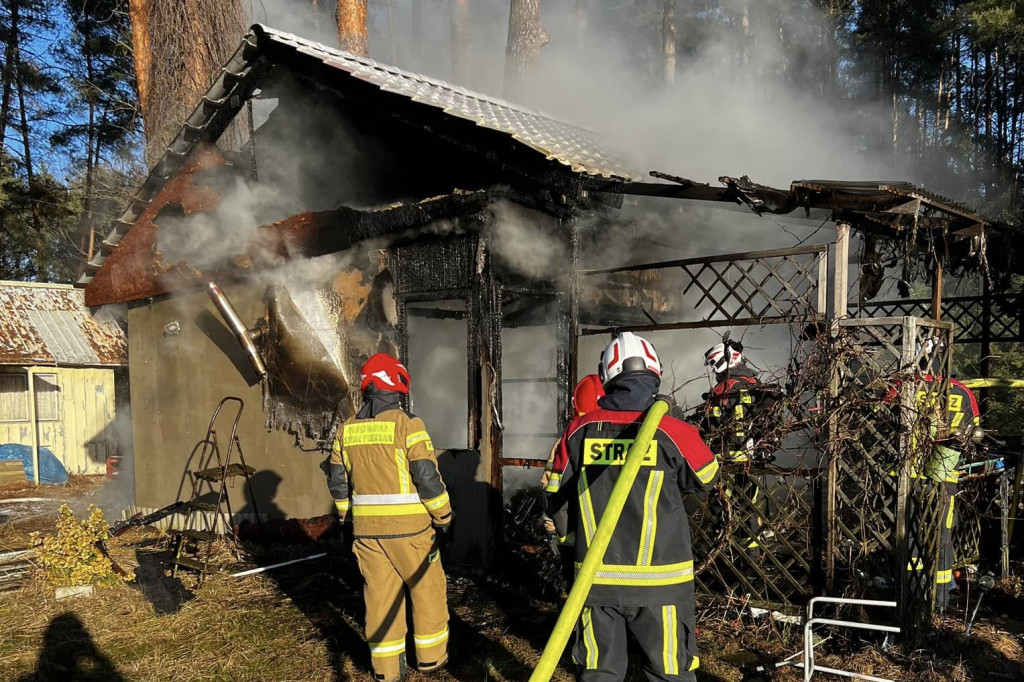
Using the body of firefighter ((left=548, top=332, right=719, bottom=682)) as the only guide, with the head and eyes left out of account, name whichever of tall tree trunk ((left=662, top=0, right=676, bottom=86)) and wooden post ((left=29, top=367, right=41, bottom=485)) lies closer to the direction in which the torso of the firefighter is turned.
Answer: the tall tree trunk

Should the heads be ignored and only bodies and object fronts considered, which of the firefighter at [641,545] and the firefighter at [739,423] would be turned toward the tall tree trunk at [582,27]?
the firefighter at [641,545]

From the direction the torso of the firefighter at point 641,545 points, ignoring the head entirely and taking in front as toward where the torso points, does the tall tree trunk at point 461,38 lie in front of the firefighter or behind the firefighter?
in front

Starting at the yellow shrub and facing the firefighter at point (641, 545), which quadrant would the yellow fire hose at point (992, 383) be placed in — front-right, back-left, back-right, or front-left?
front-left

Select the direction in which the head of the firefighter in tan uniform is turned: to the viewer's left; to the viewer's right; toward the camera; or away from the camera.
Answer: away from the camera

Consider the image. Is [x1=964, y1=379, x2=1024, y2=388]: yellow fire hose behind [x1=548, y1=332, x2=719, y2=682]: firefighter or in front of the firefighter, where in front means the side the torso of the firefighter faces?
in front

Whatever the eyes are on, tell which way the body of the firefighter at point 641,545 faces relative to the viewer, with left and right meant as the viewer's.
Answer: facing away from the viewer

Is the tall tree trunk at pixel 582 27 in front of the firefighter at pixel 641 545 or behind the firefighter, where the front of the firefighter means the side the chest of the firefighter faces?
in front

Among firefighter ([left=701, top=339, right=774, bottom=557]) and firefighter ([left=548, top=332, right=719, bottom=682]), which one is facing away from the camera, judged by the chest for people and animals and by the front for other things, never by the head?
firefighter ([left=548, top=332, right=719, bottom=682])

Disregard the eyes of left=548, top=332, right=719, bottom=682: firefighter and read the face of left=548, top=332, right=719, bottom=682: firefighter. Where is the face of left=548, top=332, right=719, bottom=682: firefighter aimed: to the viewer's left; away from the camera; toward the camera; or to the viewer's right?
away from the camera

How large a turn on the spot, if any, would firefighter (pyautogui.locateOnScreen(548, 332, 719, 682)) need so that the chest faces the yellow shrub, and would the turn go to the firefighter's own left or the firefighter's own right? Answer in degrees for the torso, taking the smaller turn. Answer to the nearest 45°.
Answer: approximately 45° to the firefighter's own left

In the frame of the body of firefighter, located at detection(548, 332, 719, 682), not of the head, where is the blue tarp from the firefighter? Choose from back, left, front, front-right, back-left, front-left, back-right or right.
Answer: front-left
